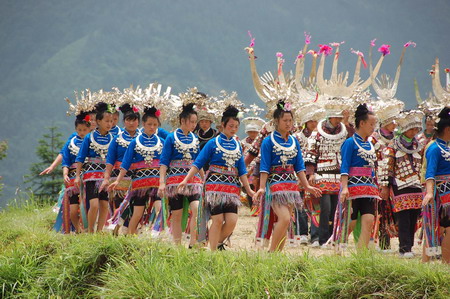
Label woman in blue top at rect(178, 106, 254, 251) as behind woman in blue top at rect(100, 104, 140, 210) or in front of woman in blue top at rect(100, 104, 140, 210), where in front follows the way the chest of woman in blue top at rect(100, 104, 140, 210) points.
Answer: in front

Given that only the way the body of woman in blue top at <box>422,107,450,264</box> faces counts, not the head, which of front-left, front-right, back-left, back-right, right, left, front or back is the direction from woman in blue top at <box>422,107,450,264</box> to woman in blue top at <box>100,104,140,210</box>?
back-right

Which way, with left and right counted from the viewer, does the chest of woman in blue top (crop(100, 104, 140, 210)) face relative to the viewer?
facing the viewer and to the right of the viewer

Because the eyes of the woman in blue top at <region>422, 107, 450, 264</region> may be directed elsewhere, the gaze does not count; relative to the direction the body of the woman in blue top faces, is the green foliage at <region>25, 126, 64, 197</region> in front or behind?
behind

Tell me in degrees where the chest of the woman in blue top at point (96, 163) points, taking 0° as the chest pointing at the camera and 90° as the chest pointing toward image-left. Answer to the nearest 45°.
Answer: approximately 315°

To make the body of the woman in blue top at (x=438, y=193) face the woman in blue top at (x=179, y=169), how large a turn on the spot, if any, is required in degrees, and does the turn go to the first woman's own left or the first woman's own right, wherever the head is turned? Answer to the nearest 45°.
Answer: approximately 135° to the first woman's own right

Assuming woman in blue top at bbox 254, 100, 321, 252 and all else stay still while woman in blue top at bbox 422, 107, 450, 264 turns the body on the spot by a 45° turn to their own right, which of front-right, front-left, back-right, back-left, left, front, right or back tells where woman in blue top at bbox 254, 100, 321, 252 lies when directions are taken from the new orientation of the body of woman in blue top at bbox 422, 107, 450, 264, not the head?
right

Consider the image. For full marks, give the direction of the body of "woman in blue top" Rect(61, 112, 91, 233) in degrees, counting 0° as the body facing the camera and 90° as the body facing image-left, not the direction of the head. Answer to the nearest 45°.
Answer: approximately 315°

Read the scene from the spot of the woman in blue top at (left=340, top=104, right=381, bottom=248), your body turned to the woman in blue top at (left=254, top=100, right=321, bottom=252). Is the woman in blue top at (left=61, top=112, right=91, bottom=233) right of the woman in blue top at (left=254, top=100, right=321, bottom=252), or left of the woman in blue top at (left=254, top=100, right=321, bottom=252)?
right
